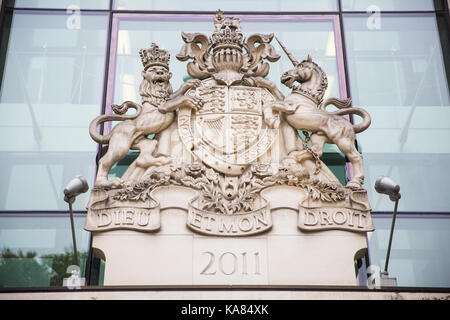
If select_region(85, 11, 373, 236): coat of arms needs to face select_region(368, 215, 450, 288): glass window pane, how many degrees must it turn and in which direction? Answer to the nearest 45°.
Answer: approximately 135° to its left

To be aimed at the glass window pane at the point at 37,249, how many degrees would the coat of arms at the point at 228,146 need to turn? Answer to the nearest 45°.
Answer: approximately 90° to its right

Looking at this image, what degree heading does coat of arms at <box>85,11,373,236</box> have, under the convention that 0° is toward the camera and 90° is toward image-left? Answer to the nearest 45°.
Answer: approximately 0°

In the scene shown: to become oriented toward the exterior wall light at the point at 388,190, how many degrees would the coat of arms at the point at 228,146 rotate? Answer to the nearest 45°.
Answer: approximately 90° to its left

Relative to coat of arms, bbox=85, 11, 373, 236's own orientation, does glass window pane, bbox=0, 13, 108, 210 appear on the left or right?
on its right

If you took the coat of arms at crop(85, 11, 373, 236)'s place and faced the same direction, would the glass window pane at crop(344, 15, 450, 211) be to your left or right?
on your left

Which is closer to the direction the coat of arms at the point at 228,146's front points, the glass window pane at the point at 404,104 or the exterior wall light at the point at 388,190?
the exterior wall light
